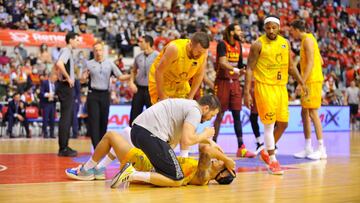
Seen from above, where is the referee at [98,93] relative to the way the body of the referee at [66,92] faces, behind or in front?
in front

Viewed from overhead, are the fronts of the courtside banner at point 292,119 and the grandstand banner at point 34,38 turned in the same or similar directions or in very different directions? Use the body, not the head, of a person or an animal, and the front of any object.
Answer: same or similar directions

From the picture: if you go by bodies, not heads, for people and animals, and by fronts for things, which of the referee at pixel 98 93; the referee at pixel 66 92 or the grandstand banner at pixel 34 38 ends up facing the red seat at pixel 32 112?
the grandstand banner

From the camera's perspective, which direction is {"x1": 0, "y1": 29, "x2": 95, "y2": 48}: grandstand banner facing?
toward the camera

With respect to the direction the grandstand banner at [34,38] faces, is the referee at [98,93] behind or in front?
in front

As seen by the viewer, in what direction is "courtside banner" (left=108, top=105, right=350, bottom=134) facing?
toward the camera
